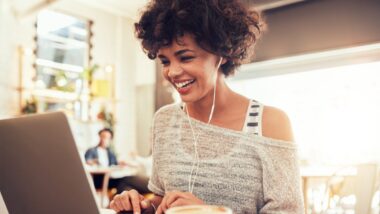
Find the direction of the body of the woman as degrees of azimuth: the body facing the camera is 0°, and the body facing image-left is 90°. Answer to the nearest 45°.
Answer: approximately 45°

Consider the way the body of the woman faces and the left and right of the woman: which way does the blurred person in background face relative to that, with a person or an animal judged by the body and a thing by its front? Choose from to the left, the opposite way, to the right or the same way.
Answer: to the left

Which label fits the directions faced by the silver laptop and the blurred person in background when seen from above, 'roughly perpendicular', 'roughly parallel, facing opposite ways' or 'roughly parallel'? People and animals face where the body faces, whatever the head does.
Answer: roughly perpendicular

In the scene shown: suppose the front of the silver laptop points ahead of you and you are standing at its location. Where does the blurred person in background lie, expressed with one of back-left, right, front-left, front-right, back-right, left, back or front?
front-left

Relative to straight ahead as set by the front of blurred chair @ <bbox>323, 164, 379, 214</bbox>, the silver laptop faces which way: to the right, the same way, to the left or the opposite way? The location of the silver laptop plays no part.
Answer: to the right

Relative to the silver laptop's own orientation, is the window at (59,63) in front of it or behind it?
in front

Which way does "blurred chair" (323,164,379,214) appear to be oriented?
to the viewer's left

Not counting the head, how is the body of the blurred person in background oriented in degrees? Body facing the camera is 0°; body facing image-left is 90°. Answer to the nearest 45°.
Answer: approximately 315°

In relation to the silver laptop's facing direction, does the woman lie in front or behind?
in front
